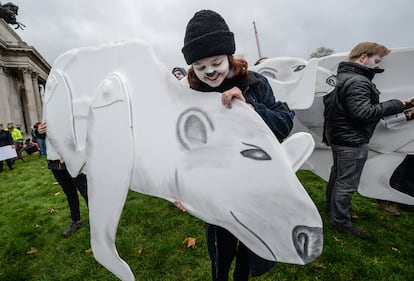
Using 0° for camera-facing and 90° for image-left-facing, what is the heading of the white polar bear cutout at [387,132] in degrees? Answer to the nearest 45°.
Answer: approximately 90°

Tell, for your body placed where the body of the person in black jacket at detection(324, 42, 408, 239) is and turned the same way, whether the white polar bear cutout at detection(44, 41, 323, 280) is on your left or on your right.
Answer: on your right

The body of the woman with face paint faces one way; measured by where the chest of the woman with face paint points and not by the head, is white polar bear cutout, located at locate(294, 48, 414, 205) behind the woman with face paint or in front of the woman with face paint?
behind

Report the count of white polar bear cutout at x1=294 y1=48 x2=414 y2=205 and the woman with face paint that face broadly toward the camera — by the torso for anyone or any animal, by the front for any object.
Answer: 1

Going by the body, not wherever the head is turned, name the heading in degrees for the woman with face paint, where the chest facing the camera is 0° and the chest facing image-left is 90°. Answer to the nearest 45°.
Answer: approximately 0°

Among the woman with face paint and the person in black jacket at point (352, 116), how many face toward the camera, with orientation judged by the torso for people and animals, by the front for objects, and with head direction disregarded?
1

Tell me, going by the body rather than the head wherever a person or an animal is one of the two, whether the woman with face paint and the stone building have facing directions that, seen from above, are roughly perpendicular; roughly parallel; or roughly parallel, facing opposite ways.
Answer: roughly perpendicular
